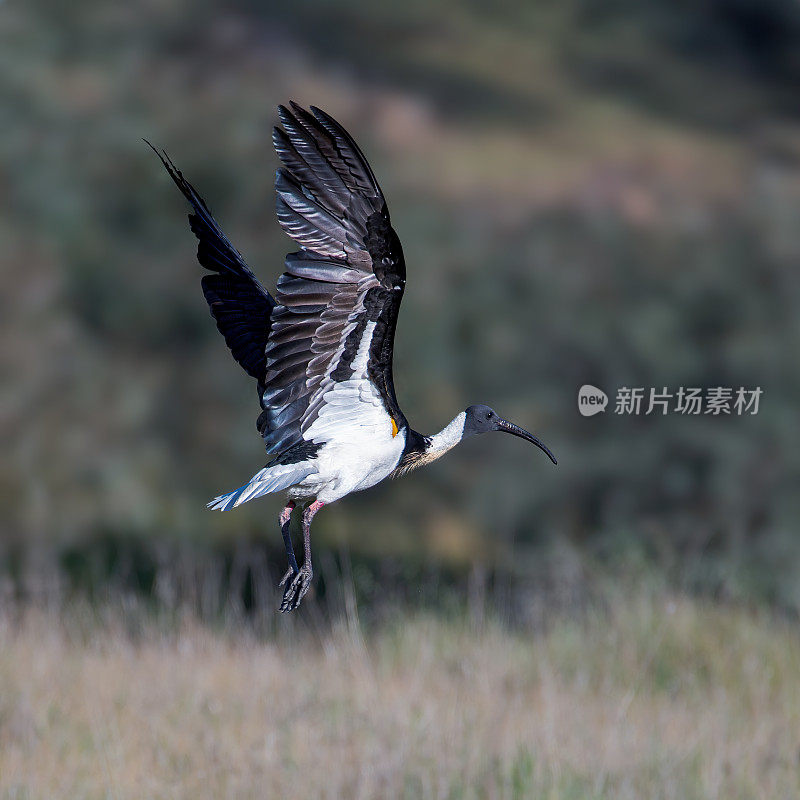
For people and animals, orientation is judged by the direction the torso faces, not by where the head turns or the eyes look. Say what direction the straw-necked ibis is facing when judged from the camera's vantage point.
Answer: facing to the right of the viewer
